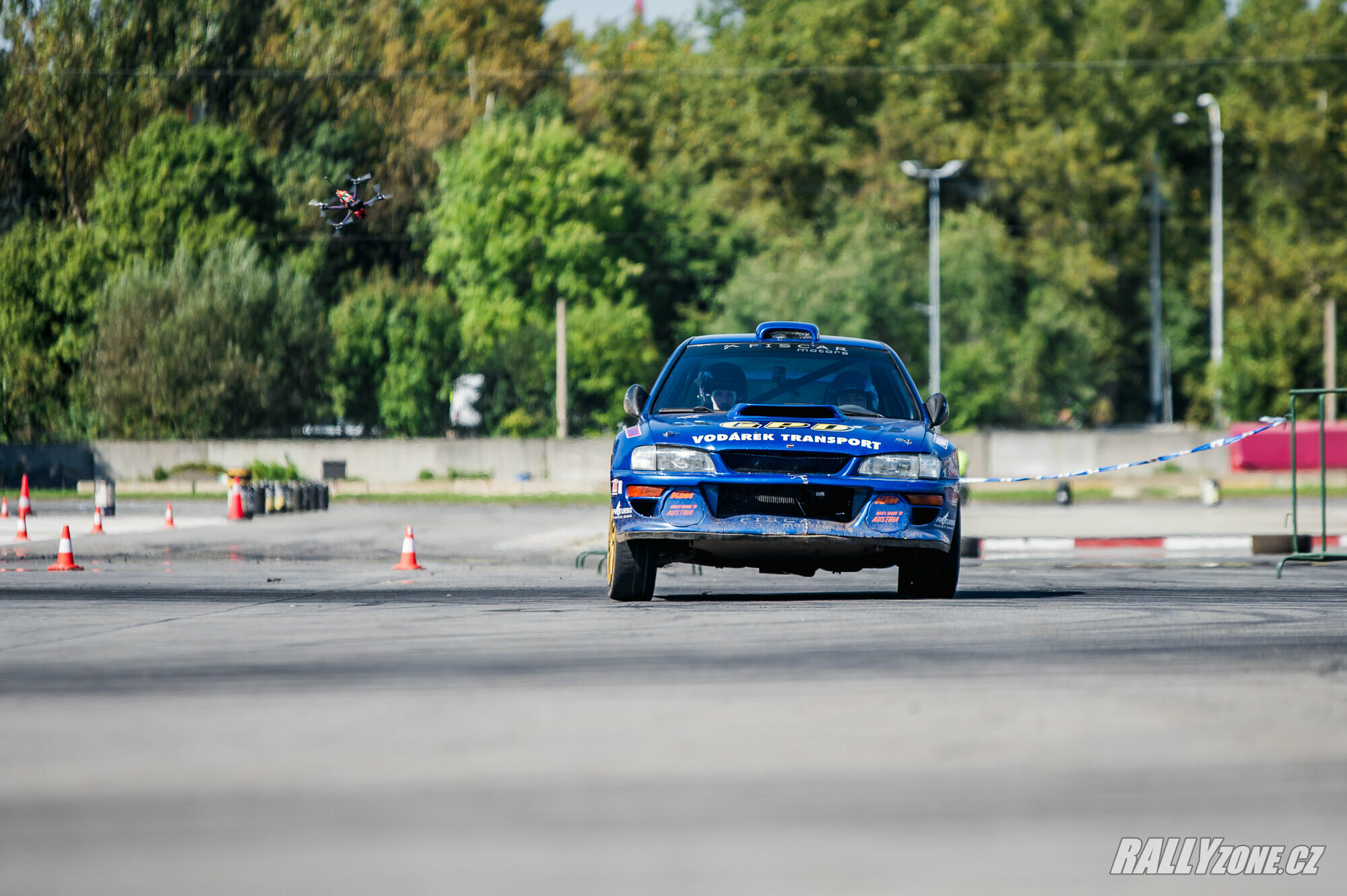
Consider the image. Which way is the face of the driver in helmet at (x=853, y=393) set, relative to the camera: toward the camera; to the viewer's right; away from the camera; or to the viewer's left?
toward the camera

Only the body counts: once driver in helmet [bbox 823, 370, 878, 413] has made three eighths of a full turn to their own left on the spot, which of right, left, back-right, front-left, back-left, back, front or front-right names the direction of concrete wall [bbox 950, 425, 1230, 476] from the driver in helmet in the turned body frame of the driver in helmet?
front-left

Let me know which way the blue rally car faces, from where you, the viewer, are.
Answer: facing the viewer

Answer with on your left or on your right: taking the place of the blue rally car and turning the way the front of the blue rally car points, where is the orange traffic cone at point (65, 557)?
on your right

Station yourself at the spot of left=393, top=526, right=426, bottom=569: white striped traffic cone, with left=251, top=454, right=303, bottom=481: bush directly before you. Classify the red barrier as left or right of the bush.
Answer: right

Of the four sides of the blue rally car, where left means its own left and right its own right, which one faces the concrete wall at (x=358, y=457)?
back

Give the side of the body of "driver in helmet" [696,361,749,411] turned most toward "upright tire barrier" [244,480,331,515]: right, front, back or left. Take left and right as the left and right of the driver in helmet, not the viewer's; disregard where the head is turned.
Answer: back

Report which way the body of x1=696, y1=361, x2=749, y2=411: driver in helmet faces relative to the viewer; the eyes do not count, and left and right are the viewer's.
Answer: facing the viewer

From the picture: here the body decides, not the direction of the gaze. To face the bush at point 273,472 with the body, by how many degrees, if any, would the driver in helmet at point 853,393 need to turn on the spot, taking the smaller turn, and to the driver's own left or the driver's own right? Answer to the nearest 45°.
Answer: approximately 135° to the driver's own right

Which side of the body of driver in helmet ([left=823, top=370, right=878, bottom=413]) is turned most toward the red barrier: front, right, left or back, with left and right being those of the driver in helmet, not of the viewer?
back

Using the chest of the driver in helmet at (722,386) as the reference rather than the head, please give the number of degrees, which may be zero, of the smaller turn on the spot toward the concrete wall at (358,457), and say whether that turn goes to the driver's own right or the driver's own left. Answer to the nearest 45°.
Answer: approximately 180°

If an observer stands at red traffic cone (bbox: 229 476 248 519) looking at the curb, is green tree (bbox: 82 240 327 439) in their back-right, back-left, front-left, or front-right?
back-left

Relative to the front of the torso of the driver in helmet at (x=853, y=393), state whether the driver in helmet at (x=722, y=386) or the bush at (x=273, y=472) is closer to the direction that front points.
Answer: the driver in helmet

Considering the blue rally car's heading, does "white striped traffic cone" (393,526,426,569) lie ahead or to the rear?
to the rear

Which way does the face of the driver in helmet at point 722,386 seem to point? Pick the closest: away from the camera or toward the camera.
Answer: toward the camera

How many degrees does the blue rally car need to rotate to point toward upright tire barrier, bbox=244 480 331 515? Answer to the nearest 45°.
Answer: approximately 135° to its right
